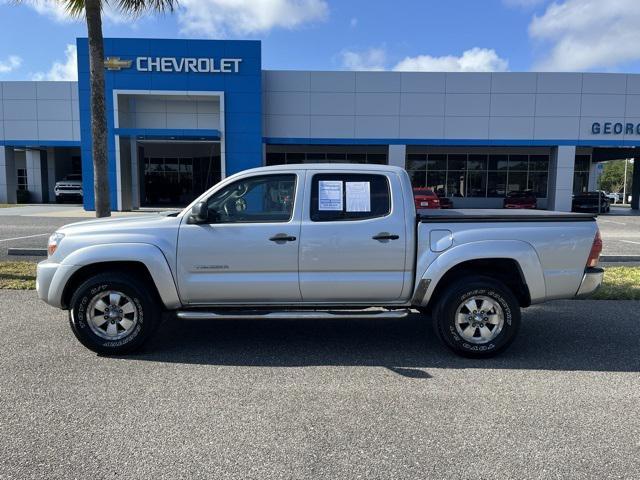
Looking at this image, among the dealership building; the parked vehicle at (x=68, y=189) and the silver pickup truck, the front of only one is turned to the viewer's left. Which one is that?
the silver pickup truck

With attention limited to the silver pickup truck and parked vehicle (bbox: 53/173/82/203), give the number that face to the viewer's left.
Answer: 1

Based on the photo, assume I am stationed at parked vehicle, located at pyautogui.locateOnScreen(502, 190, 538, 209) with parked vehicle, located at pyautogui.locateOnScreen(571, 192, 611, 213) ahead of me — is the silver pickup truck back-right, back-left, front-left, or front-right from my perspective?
back-right

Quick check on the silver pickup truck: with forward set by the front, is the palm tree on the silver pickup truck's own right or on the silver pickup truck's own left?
on the silver pickup truck's own right

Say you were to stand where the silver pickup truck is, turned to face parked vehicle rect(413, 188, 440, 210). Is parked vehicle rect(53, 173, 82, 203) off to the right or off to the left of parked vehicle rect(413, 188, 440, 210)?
left

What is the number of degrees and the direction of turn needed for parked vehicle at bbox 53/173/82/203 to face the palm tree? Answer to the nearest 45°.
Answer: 0° — it already faces it

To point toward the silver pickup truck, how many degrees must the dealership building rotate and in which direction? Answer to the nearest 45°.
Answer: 0° — it already faces it

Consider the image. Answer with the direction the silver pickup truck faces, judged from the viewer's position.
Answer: facing to the left of the viewer

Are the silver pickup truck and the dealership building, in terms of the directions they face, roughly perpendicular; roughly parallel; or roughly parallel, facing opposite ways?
roughly perpendicular

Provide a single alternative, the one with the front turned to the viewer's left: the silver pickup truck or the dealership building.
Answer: the silver pickup truck

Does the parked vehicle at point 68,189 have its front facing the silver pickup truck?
yes
